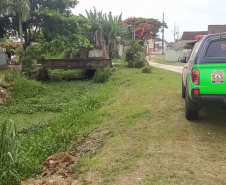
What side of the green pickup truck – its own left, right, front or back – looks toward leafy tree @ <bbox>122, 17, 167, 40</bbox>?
front

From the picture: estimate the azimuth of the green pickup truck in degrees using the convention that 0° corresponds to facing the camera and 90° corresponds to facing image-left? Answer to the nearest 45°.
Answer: approximately 180°

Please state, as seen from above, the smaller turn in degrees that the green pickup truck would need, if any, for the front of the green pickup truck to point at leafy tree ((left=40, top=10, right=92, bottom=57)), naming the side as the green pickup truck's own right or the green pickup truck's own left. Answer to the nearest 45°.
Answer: approximately 45° to the green pickup truck's own left

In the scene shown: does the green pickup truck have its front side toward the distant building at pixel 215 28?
yes

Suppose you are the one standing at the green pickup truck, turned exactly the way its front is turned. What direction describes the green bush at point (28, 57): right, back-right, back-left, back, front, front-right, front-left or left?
front-left

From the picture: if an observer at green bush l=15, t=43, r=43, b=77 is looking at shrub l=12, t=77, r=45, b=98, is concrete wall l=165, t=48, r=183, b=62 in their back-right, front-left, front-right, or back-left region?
back-left

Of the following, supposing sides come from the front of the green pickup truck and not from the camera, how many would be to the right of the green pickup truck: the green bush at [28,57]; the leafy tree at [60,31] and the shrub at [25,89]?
0

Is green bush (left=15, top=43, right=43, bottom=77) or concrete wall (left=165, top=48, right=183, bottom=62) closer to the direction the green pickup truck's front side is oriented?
the concrete wall

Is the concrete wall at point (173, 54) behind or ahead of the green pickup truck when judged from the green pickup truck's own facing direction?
ahead

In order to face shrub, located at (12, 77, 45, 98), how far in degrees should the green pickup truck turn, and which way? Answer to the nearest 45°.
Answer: approximately 45° to its left
